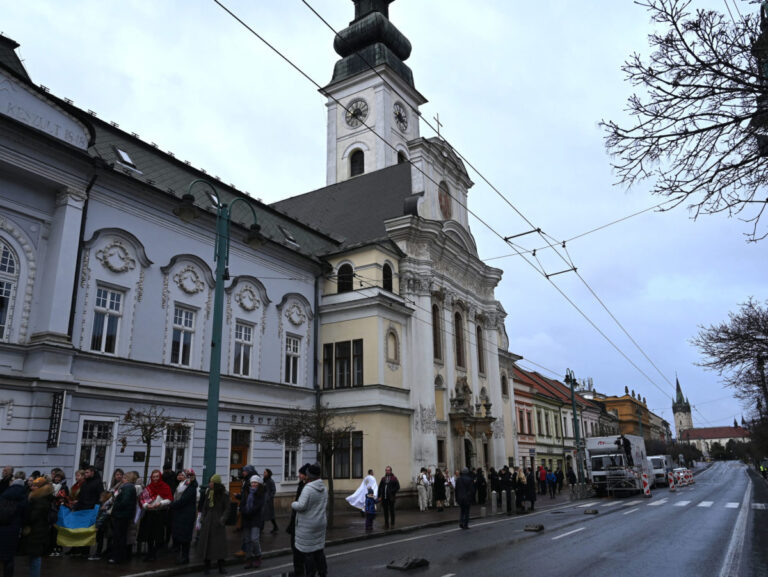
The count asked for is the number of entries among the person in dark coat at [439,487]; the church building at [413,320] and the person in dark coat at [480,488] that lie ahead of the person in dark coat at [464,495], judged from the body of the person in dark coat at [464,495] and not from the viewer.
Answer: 3

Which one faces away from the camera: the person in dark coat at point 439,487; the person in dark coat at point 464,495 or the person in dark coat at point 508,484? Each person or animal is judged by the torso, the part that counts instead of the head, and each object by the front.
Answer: the person in dark coat at point 464,495

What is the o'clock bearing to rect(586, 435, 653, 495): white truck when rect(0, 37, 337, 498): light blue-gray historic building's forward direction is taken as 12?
The white truck is roughly at 10 o'clock from the light blue-gray historic building.

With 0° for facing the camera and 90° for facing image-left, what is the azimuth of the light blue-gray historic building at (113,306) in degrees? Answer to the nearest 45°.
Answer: approximately 315°

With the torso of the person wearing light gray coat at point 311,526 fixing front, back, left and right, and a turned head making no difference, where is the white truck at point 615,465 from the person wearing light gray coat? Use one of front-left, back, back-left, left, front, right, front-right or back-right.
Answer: right

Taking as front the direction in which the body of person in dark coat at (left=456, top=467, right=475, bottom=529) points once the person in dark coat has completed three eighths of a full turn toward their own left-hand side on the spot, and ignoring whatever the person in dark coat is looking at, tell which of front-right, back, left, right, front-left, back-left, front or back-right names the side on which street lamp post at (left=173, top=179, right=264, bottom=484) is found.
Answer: front

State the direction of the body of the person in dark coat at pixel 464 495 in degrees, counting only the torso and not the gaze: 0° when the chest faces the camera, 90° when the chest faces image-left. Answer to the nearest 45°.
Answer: approximately 180°

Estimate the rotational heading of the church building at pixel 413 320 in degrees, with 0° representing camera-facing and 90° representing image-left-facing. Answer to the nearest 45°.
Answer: approximately 315°

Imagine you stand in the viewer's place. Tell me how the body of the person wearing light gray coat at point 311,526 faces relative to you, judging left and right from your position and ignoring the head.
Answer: facing away from the viewer and to the left of the viewer
